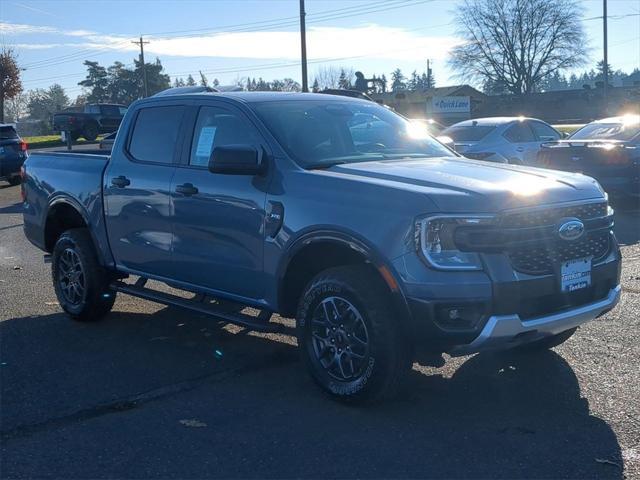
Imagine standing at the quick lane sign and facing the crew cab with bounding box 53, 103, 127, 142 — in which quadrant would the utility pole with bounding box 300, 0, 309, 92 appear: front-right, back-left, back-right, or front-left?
front-left

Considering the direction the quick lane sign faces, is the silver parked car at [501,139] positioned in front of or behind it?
in front

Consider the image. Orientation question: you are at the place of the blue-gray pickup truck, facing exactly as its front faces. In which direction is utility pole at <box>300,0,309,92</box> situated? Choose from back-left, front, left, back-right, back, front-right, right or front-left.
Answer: back-left

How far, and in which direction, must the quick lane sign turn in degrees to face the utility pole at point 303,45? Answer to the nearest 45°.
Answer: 0° — it already faces it

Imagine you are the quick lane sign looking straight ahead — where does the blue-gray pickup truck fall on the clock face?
The blue-gray pickup truck is roughly at 12 o'clock from the quick lane sign.

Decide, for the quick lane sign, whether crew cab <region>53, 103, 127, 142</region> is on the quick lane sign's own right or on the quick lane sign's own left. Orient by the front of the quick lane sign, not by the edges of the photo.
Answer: on the quick lane sign's own right

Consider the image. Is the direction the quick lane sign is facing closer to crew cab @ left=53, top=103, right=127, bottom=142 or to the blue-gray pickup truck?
the blue-gray pickup truck

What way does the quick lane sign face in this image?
toward the camera

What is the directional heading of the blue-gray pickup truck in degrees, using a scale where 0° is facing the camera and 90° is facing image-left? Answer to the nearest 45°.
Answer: approximately 315°
